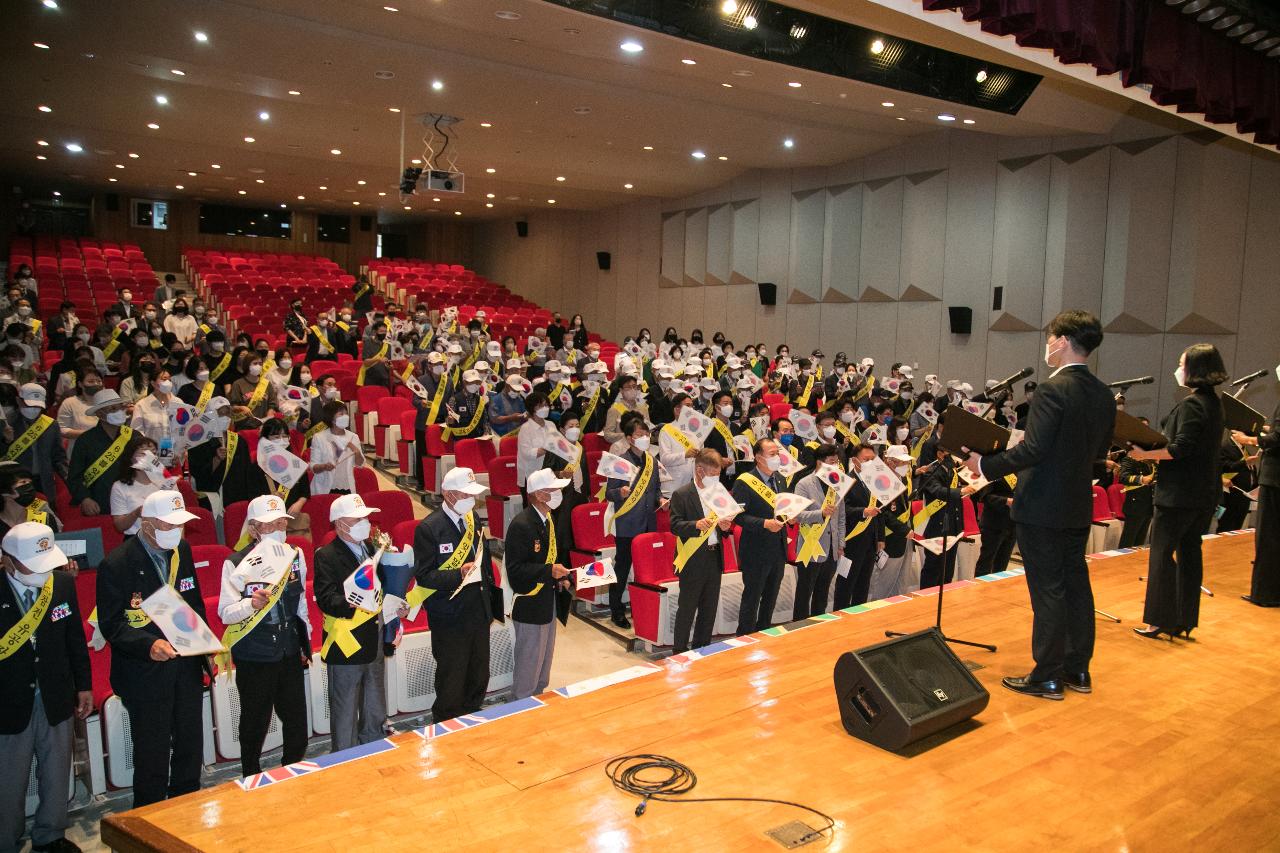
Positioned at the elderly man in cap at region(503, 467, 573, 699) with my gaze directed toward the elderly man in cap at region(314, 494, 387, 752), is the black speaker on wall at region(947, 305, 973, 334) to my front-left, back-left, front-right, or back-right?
back-right

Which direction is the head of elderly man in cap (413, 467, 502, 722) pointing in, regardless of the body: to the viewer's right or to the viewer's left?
to the viewer's right

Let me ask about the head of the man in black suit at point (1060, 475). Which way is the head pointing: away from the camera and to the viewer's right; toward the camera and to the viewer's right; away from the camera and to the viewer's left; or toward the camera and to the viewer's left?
away from the camera and to the viewer's left

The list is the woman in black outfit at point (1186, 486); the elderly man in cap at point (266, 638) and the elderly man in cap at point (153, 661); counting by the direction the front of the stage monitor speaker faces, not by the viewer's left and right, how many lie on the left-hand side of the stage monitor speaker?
1

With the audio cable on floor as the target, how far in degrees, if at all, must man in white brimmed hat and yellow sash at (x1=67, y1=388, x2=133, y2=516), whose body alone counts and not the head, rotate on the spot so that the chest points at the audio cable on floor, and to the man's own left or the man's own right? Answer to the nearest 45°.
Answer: approximately 45° to the man's own right

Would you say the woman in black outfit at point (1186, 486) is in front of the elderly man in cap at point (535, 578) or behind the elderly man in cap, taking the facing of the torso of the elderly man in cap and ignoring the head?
in front

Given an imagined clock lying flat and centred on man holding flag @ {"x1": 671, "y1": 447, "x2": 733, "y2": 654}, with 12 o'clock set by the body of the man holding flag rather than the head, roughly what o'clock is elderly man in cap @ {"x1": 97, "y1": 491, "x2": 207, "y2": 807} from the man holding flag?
The elderly man in cap is roughly at 3 o'clock from the man holding flag.

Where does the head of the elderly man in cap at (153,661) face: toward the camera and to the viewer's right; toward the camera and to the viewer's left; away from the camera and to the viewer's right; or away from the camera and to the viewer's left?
toward the camera and to the viewer's right

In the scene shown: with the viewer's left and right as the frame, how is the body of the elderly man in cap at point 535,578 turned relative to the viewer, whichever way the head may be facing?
facing the viewer and to the right of the viewer

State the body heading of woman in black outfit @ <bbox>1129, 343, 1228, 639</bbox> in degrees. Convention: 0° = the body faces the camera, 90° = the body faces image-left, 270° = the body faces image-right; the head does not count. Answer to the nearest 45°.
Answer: approximately 90°

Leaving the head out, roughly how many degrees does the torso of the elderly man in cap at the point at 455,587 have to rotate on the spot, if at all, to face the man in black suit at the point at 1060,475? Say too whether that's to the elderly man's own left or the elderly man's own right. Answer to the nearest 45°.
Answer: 0° — they already face them

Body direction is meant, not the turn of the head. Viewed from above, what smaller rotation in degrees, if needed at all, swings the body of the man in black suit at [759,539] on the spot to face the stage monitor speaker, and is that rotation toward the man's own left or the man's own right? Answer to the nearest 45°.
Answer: approximately 45° to the man's own right

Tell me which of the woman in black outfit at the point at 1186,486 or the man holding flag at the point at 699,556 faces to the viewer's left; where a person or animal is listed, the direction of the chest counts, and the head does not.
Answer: the woman in black outfit

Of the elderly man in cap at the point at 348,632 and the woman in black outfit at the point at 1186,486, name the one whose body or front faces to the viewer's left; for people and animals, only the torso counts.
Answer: the woman in black outfit
